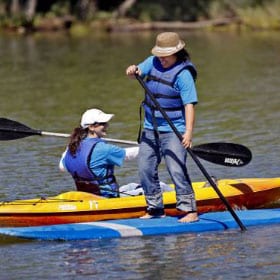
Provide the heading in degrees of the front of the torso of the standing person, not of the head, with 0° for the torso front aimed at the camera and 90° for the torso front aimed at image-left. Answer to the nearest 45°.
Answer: approximately 45°
